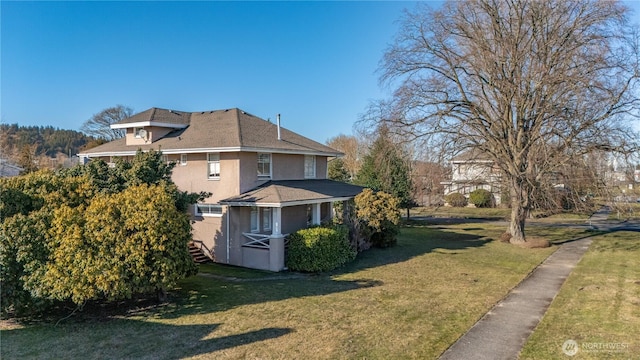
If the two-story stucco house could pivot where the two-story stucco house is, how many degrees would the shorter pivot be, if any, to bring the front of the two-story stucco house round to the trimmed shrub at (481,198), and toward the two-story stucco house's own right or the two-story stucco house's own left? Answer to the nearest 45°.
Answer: approximately 90° to the two-story stucco house's own left

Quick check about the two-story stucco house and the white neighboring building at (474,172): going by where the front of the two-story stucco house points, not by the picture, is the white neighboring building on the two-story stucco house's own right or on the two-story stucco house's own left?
on the two-story stucco house's own left

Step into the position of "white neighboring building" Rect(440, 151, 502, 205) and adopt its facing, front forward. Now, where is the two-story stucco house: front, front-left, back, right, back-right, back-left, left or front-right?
front-right

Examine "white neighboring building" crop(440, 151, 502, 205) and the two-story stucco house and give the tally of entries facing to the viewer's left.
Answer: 0

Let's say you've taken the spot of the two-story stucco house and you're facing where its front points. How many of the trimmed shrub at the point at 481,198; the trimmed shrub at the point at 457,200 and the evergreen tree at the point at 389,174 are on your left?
3

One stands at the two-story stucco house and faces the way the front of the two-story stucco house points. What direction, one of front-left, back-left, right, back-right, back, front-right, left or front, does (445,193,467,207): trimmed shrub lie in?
left

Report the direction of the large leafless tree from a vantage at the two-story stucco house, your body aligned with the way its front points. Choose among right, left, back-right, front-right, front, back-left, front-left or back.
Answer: front-left

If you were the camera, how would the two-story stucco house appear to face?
facing the viewer and to the right of the viewer

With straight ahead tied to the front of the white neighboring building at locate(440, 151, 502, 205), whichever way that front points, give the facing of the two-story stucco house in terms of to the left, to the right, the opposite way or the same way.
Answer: to the left

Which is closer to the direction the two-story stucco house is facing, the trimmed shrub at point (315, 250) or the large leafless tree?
the trimmed shrub

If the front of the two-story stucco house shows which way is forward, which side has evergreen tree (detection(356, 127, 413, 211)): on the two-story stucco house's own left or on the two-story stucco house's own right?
on the two-story stucco house's own left

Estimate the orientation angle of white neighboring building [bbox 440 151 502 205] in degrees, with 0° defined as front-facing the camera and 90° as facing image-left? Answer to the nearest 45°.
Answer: approximately 0°
